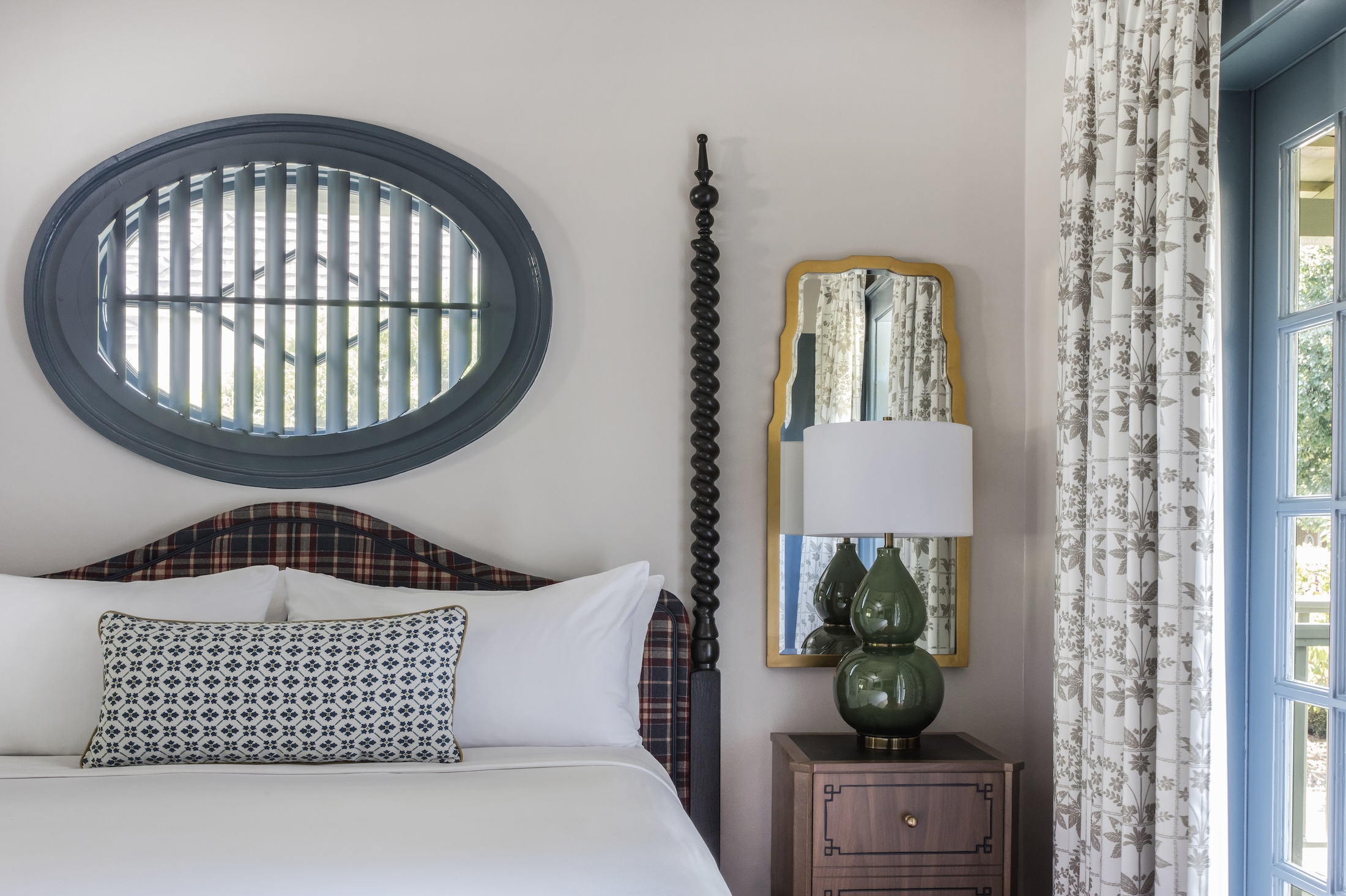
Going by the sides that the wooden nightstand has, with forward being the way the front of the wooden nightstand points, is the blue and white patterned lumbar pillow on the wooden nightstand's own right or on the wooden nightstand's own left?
on the wooden nightstand's own right

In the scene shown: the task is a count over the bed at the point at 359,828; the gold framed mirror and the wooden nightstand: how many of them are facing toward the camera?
3

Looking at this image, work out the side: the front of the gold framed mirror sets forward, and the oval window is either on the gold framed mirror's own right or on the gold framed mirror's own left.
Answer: on the gold framed mirror's own right

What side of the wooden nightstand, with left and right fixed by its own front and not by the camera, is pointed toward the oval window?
right

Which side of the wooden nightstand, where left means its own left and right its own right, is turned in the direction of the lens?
front

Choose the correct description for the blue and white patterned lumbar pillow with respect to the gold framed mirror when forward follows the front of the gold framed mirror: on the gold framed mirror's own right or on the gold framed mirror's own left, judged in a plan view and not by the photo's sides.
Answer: on the gold framed mirror's own right

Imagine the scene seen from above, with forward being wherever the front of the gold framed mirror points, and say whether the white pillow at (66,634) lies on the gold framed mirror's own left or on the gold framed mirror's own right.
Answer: on the gold framed mirror's own right

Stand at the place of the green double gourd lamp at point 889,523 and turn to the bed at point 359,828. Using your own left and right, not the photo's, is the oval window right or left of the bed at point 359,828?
right

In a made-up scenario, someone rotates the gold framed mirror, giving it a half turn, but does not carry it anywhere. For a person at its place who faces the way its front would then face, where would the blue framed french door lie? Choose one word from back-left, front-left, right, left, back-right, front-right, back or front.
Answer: back-right

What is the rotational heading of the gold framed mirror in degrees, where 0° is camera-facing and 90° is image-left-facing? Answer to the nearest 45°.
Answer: approximately 0°

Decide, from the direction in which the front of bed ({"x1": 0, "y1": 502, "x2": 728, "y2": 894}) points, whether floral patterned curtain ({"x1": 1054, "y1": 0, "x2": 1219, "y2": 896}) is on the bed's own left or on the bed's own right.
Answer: on the bed's own left

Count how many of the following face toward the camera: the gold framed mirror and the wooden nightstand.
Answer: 2

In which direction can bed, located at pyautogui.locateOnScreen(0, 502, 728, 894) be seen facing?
toward the camera

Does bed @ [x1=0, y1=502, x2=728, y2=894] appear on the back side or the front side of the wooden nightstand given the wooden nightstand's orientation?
on the front side
